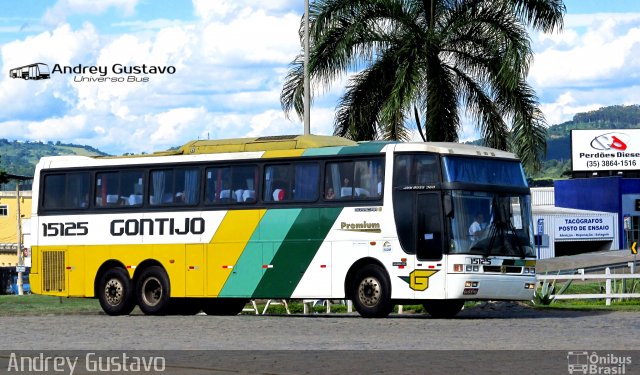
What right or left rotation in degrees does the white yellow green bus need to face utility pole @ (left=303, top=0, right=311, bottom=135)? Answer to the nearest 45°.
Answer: approximately 135° to its left

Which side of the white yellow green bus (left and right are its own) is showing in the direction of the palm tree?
left

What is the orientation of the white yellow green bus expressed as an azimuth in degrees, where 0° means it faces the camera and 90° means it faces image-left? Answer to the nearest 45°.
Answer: approximately 315°
